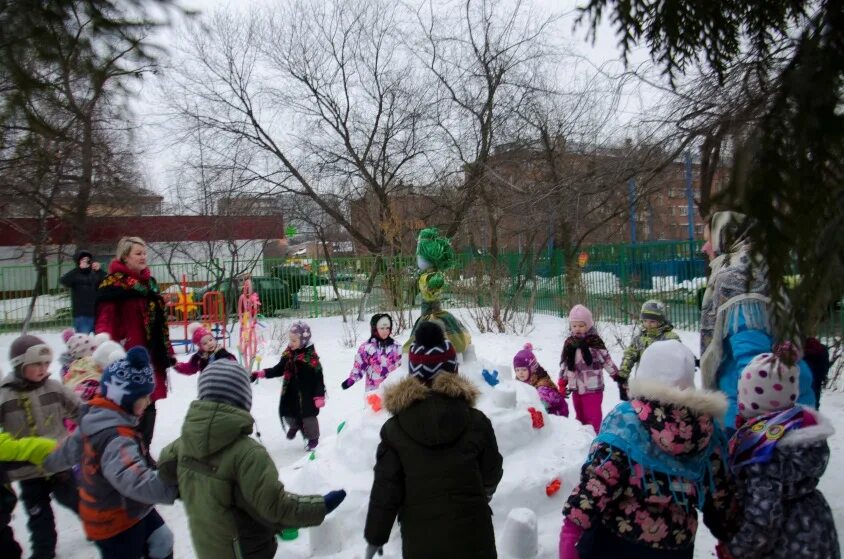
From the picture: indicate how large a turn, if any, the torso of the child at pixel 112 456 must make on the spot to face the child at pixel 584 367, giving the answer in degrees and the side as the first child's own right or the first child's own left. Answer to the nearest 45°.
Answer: approximately 45° to the first child's own right

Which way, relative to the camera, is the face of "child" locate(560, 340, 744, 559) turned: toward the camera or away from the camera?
away from the camera

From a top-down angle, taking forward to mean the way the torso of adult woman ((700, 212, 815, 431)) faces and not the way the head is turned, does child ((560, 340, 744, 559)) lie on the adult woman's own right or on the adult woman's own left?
on the adult woman's own left

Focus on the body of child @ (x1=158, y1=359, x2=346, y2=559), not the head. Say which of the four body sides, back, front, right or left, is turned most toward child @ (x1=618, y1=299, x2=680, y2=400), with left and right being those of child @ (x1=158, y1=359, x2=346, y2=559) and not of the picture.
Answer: front

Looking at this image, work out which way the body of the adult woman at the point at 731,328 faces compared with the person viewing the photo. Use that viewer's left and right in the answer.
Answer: facing to the left of the viewer

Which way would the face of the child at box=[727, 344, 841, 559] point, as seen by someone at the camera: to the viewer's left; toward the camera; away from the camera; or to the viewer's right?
away from the camera

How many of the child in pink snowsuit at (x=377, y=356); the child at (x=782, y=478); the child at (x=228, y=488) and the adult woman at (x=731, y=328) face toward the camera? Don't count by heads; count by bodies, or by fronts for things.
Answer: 1

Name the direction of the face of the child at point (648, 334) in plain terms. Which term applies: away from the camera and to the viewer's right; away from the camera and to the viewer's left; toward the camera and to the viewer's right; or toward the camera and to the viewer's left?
toward the camera and to the viewer's left

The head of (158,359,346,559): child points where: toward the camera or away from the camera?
away from the camera

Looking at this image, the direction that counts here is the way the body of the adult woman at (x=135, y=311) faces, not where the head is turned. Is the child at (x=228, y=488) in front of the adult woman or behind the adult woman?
in front

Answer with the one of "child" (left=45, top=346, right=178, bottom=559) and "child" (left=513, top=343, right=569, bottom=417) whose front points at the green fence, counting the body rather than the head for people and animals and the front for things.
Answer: "child" (left=45, top=346, right=178, bottom=559)

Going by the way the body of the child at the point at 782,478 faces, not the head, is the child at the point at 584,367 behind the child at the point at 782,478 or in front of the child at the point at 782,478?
in front
